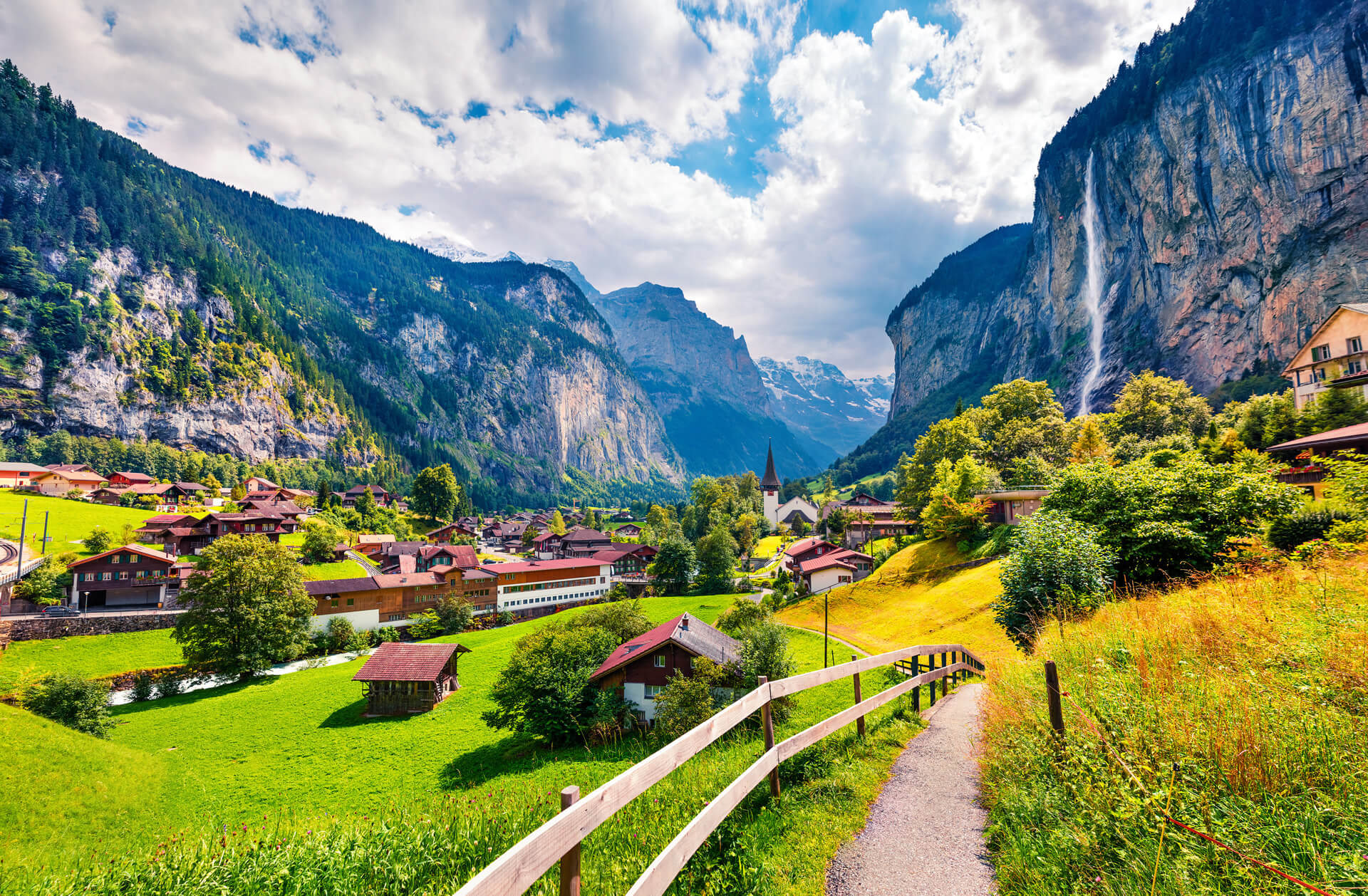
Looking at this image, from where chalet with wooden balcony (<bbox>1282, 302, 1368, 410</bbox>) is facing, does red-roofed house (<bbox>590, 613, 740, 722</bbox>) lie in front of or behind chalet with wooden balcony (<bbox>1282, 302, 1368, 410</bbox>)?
in front

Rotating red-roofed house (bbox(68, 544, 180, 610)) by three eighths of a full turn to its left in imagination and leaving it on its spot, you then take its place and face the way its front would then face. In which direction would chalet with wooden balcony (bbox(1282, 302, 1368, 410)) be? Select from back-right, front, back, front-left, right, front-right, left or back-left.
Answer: right

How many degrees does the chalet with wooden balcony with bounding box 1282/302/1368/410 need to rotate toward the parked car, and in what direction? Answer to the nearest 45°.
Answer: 0° — it already faces it

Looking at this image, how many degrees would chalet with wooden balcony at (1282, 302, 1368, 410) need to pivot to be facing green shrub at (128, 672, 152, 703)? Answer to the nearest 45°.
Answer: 0° — it already faces it

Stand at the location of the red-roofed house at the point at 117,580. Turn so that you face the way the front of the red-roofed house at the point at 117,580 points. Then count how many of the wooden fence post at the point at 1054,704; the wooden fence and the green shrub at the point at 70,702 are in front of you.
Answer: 3

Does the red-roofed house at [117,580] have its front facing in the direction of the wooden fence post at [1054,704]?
yes

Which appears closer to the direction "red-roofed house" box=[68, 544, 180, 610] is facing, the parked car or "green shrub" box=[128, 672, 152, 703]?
the green shrub

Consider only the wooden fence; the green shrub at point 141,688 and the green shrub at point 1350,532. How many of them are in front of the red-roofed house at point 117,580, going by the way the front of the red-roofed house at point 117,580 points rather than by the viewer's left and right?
3

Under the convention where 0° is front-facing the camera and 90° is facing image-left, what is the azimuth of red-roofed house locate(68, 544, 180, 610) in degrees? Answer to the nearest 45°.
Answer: approximately 0°

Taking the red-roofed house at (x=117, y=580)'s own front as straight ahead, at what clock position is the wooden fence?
The wooden fence is roughly at 12 o'clock from the red-roofed house.

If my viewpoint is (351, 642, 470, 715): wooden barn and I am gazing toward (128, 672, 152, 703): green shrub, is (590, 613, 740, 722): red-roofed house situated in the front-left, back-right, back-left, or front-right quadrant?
back-left

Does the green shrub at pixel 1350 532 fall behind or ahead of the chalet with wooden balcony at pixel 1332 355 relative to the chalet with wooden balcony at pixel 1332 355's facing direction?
ahead

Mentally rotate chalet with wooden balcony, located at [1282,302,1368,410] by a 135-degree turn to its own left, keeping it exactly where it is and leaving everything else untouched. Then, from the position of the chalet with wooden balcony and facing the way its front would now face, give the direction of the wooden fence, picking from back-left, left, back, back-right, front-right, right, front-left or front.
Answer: right

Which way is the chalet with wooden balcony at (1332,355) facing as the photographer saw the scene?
facing the viewer and to the left of the viewer

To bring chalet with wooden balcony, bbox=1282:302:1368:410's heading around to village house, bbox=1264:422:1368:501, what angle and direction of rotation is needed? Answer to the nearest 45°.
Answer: approximately 45° to its left

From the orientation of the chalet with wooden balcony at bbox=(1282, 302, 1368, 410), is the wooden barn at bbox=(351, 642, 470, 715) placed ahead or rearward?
ahead
